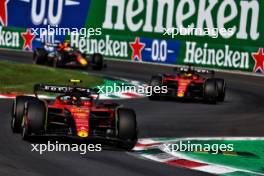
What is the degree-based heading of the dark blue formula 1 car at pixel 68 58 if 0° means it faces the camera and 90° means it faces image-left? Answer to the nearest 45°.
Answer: approximately 315°

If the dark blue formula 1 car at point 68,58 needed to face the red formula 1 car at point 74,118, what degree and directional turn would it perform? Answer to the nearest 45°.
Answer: approximately 45° to its right
